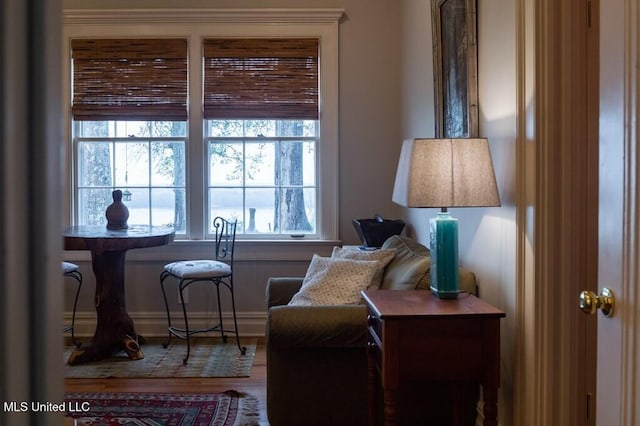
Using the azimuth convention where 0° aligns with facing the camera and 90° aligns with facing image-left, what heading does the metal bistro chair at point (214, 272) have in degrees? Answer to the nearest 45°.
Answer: approximately 90°

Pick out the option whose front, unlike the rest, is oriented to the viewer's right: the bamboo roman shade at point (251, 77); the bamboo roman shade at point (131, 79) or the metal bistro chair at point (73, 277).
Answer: the metal bistro chair

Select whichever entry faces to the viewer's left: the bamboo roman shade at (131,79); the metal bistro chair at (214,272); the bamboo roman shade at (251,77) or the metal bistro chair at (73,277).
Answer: the metal bistro chair at (214,272)

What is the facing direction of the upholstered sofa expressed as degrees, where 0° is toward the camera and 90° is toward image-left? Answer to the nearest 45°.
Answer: approximately 90°

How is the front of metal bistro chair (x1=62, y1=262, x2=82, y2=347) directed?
to the viewer's right

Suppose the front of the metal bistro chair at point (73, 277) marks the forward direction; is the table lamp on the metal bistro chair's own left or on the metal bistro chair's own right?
on the metal bistro chair's own right

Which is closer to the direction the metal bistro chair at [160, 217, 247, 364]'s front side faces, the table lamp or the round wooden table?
the round wooden table

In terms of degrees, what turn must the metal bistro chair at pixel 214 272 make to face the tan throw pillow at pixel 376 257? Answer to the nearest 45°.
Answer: approximately 135° to its left

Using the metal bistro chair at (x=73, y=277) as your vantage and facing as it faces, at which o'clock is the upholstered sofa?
The upholstered sofa is roughly at 2 o'clock from the metal bistro chair.

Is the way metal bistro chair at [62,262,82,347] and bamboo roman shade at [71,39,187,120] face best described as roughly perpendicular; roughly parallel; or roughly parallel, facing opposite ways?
roughly perpendicular
